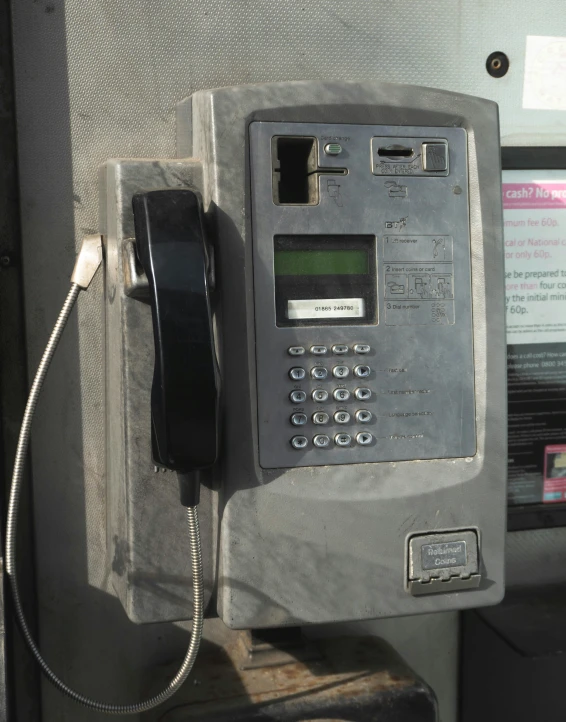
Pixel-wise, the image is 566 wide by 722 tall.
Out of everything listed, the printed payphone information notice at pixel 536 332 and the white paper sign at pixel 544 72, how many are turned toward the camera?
2

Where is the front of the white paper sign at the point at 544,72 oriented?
toward the camera

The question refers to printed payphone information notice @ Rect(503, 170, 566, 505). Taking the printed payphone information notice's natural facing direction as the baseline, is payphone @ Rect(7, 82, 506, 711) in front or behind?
in front

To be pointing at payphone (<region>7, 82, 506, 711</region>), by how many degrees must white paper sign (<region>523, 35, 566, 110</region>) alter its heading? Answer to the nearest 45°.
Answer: approximately 45° to its right

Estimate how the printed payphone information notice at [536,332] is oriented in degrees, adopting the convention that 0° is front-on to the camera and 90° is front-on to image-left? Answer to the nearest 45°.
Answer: approximately 0°
